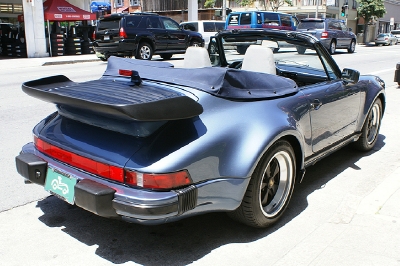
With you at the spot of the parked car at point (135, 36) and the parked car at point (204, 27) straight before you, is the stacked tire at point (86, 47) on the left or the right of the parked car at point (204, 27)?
left

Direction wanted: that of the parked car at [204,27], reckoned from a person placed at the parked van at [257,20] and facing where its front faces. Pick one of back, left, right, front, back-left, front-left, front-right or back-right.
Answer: left

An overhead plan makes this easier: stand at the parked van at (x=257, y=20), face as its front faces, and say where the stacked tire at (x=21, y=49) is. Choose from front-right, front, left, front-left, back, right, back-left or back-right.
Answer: back-left

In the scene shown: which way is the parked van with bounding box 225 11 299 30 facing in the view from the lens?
facing away from the viewer and to the right of the viewer

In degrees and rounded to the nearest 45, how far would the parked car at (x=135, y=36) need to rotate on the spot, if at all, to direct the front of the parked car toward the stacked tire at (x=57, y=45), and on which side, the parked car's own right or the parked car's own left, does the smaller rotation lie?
approximately 90° to the parked car's own left

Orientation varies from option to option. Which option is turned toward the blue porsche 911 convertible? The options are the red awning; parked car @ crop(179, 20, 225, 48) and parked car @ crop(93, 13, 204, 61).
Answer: the red awning

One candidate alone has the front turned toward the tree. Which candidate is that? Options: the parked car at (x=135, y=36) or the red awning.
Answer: the parked car

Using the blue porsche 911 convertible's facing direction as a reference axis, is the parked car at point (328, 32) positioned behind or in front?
in front

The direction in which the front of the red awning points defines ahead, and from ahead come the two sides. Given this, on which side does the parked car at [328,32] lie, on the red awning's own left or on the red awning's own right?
on the red awning's own left

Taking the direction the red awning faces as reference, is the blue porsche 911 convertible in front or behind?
in front
